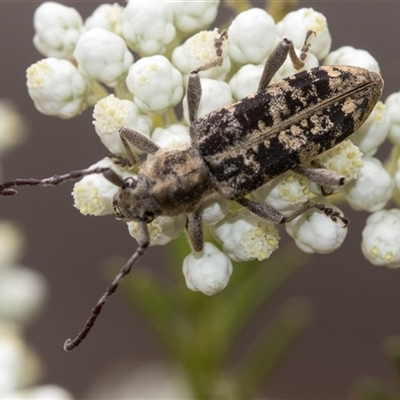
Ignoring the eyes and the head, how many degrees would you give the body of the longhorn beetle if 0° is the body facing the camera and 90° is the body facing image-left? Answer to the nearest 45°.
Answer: approximately 45°
